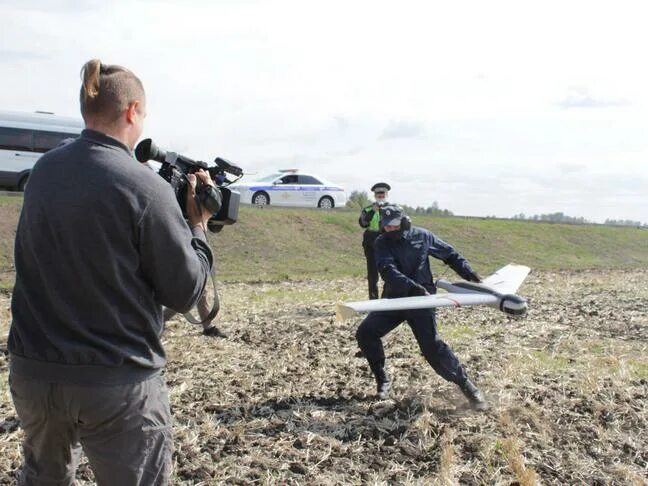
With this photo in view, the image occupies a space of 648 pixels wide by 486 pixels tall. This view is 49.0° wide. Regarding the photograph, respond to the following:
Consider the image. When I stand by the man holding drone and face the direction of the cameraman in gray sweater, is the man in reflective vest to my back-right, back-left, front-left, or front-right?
back-right

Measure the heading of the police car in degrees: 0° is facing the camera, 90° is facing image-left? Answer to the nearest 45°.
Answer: approximately 90°

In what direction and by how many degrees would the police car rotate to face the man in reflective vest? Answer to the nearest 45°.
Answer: approximately 90° to its left

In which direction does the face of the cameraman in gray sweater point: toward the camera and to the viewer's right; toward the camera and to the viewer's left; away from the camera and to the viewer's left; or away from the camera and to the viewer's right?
away from the camera and to the viewer's right
